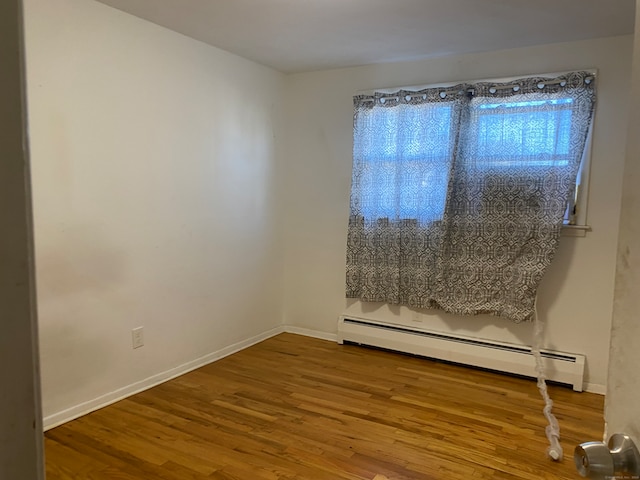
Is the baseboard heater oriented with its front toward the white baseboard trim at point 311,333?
no

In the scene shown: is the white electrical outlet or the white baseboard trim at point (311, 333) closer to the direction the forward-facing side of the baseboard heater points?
the white electrical outlet

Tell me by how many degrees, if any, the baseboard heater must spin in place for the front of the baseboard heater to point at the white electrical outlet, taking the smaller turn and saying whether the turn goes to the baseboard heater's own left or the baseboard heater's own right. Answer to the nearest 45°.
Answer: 0° — it already faces it

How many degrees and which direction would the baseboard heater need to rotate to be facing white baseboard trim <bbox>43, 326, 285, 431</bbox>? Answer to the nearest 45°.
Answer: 0° — it already faces it

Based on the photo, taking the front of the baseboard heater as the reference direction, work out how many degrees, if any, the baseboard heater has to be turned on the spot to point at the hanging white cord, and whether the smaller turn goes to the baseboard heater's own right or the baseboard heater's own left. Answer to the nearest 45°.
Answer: approximately 90° to the baseboard heater's own left
